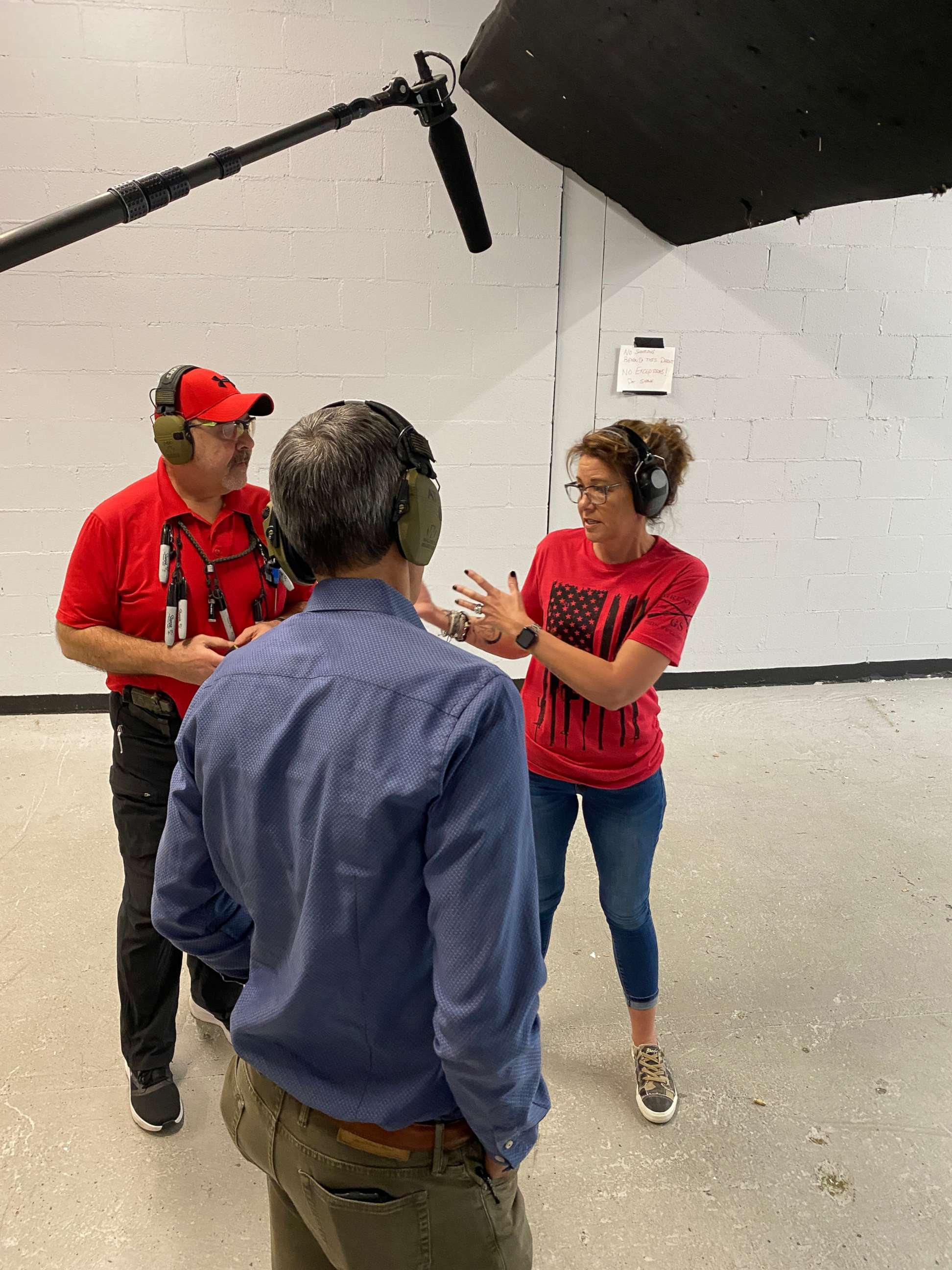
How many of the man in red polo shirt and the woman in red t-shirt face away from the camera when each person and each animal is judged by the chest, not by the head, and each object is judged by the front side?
0

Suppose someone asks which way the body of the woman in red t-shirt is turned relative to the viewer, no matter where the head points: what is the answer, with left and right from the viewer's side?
facing the viewer and to the left of the viewer

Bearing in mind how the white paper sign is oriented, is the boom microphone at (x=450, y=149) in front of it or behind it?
in front

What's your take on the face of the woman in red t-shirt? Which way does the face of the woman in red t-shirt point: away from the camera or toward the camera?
toward the camera

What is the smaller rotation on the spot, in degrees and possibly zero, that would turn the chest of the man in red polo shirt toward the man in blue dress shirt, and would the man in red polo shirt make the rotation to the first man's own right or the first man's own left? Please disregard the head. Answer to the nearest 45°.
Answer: approximately 45° to the first man's own right

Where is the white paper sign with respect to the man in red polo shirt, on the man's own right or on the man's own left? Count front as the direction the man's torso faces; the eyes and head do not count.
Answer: on the man's own left

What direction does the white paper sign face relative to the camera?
toward the camera

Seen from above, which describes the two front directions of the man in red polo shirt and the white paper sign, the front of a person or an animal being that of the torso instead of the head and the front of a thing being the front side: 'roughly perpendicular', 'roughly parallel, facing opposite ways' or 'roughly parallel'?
roughly perpendicular

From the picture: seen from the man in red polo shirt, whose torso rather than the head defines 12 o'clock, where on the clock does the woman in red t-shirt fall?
The woman in red t-shirt is roughly at 11 o'clock from the man in red polo shirt.

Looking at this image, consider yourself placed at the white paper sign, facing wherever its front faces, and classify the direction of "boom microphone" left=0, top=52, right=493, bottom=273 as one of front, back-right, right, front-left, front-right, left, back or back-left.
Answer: front

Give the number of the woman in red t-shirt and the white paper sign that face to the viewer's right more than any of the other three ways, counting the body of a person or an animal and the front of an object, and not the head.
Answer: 0

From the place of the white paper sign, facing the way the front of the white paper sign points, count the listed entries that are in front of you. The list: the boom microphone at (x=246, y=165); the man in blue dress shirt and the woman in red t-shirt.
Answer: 3

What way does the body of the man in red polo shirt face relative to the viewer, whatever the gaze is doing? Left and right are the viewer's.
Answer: facing the viewer and to the right of the viewer

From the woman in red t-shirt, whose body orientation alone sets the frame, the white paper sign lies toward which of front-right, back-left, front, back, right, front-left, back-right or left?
back-right

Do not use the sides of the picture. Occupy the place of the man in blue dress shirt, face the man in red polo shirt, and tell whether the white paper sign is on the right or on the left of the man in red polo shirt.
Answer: right
